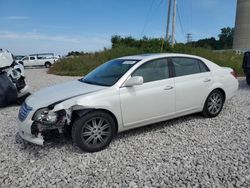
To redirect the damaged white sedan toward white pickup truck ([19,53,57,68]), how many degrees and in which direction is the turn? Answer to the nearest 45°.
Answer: approximately 90° to its right

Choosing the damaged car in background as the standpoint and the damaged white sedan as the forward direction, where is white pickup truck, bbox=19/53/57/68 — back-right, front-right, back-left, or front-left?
back-left

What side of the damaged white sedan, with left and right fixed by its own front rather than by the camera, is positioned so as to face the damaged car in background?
right

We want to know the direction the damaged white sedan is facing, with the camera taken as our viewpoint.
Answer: facing the viewer and to the left of the viewer

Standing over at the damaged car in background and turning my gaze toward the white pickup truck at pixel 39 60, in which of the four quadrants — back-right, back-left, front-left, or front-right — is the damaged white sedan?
back-right
